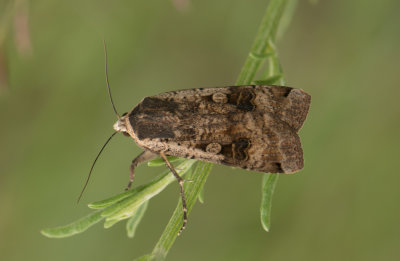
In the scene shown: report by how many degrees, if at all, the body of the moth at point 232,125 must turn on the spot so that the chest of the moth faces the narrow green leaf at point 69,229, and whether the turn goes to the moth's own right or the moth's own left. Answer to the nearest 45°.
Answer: approximately 45° to the moth's own left

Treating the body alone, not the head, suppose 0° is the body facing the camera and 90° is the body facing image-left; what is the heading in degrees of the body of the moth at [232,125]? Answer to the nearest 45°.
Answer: approximately 90°

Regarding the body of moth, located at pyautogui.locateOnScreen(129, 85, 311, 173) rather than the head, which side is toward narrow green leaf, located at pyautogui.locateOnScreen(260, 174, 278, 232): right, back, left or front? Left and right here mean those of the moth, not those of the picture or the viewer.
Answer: left

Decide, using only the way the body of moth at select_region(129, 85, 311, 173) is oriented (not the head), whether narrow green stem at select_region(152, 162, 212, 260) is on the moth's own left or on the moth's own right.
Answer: on the moth's own left
